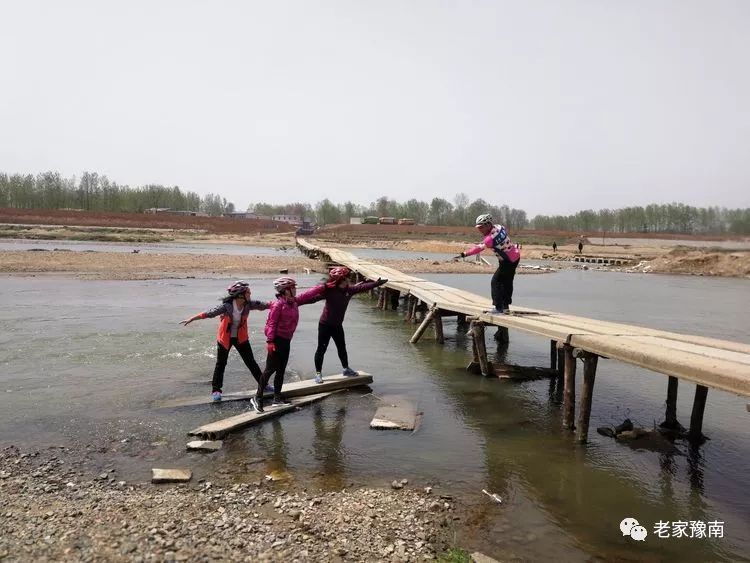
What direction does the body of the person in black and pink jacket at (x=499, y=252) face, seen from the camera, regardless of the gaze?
to the viewer's left

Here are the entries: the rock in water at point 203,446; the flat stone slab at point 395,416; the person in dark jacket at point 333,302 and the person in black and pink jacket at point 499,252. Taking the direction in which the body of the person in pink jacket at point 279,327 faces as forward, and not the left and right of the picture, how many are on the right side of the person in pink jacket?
1

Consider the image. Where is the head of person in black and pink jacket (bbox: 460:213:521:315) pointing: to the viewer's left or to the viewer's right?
to the viewer's left

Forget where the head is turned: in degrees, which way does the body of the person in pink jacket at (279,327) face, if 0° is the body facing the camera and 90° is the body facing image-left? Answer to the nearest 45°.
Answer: approximately 315°

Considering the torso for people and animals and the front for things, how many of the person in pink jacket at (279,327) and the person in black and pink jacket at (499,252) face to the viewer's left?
1

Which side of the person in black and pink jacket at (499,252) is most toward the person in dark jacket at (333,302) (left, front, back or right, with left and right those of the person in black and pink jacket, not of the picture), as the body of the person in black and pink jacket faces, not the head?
front

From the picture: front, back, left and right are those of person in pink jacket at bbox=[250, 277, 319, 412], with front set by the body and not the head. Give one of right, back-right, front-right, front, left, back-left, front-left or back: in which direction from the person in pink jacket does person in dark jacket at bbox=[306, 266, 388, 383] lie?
left

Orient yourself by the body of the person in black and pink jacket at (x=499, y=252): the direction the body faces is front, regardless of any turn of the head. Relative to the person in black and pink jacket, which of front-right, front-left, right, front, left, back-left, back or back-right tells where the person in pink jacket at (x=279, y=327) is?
front-left
